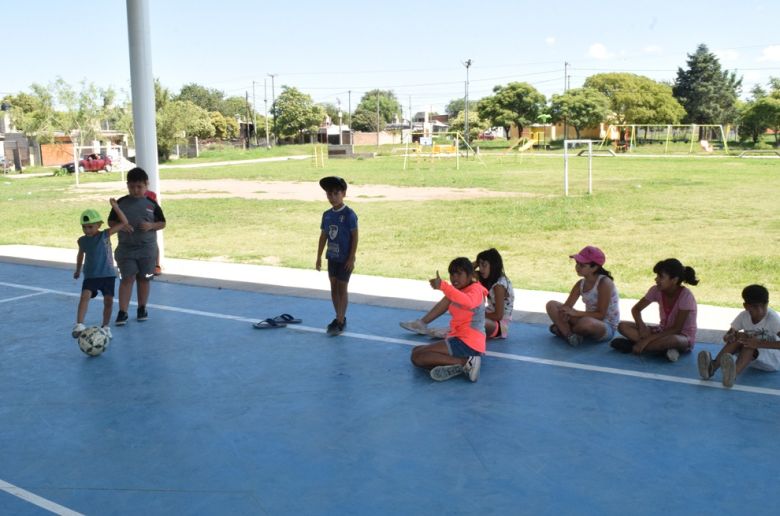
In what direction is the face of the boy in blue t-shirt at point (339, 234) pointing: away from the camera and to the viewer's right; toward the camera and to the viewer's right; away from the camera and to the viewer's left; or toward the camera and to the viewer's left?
toward the camera and to the viewer's left

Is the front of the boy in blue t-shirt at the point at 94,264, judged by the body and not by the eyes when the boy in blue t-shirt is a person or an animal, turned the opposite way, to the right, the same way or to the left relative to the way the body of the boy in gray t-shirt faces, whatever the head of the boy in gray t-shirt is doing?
the same way

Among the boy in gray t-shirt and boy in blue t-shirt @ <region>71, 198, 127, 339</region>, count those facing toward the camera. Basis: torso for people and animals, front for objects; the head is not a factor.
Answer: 2

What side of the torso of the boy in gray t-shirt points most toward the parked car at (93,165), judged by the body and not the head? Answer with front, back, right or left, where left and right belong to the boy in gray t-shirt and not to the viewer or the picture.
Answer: back

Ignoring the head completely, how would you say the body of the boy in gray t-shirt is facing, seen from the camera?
toward the camera

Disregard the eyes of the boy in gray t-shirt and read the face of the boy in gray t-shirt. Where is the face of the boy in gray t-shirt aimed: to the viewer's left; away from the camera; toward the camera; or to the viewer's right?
toward the camera

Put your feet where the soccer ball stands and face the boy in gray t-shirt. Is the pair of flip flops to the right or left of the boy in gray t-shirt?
right

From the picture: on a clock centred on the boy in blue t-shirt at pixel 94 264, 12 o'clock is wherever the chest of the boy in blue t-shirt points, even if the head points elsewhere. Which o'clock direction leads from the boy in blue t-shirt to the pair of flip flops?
The pair of flip flops is roughly at 9 o'clock from the boy in blue t-shirt.

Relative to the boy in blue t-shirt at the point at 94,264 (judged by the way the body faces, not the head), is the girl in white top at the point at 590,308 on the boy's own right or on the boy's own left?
on the boy's own left

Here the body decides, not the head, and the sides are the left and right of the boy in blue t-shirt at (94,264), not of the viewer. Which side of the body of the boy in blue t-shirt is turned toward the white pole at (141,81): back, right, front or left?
back

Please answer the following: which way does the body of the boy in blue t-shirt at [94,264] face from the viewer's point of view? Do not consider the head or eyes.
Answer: toward the camera

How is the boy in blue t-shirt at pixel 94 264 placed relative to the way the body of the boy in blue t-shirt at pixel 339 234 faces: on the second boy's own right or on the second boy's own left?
on the second boy's own right

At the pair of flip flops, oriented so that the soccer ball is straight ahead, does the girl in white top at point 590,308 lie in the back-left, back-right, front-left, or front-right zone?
back-left

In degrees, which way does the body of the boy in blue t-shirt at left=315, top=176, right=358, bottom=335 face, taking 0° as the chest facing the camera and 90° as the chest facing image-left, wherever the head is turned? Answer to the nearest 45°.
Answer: approximately 45°

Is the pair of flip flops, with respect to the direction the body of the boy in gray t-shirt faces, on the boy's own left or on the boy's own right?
on the boy's own left
